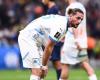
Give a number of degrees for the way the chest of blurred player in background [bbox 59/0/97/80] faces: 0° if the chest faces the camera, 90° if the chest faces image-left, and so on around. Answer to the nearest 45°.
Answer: approximately 90°

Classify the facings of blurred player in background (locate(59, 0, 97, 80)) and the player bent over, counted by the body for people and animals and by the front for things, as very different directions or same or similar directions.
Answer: very different directions

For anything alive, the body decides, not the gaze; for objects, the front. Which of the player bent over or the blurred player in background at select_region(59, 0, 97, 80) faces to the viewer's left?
the blurred player in background

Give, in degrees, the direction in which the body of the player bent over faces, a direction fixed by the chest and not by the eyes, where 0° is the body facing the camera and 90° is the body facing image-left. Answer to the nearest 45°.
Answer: approximately 270°

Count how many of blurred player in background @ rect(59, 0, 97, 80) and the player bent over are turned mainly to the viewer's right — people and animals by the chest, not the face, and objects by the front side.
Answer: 1
